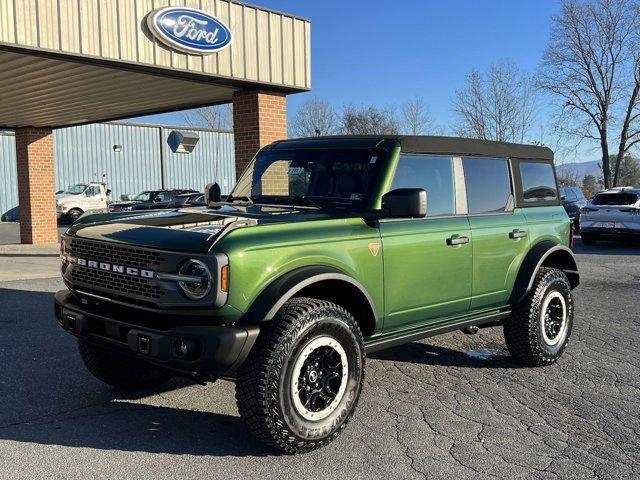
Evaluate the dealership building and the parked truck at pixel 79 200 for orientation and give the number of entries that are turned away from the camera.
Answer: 0

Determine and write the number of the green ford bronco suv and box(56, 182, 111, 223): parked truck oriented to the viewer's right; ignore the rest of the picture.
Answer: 0

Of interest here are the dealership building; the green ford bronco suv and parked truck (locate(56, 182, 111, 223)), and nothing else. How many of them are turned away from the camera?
0

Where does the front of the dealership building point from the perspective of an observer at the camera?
facing the viewer and to the right of the viewer

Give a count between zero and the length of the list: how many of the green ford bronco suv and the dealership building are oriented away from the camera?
0

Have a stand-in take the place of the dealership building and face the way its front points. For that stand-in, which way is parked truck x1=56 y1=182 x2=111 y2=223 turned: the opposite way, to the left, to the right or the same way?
to the right

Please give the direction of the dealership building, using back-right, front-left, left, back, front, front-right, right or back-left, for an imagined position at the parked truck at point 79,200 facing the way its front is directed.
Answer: front-left

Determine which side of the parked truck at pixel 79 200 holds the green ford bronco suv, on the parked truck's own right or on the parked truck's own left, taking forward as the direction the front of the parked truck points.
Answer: on the parked truck's own left

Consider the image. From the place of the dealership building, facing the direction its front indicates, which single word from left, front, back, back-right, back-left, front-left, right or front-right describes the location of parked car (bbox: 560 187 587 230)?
left
